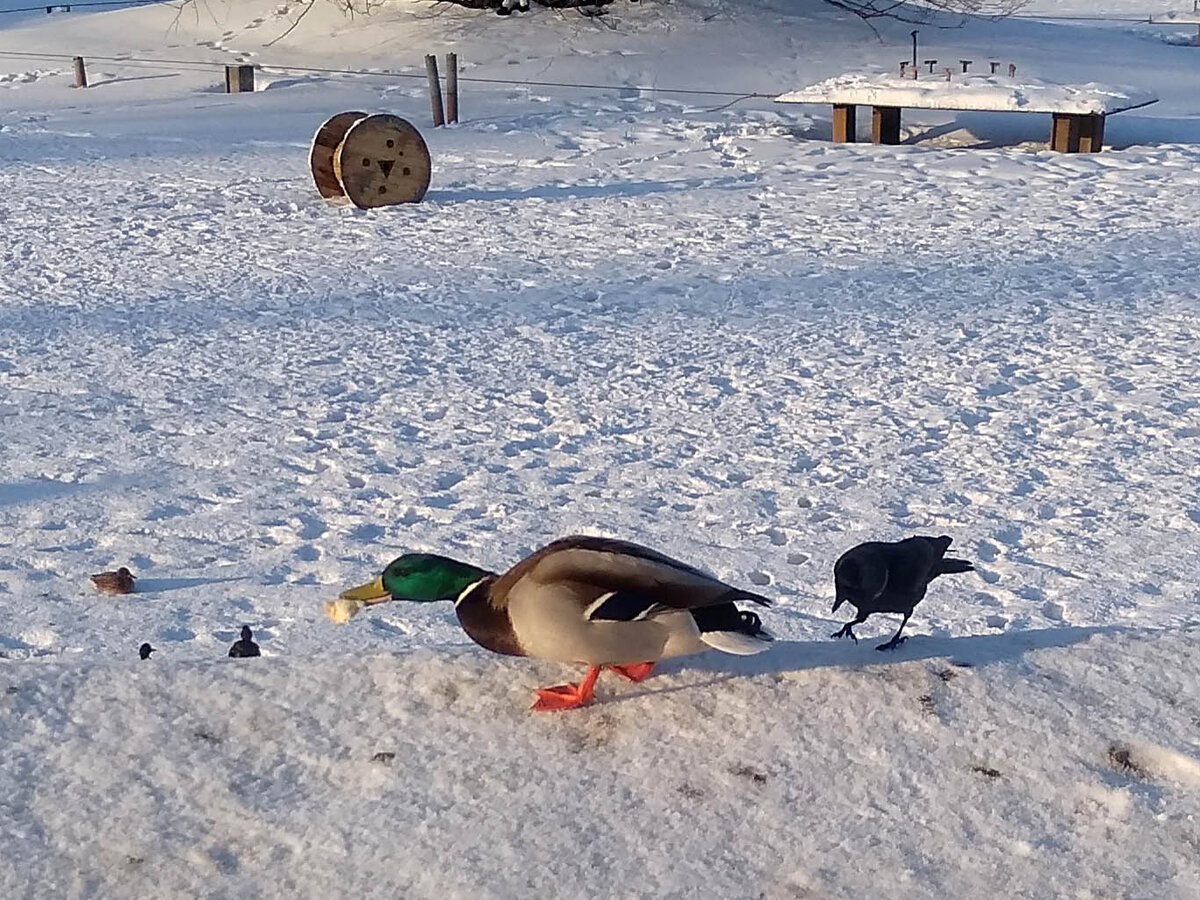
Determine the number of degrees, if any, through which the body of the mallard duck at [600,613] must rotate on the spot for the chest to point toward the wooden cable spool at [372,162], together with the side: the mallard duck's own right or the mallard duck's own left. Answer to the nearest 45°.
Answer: approximately 90° to the mallard duck's own right

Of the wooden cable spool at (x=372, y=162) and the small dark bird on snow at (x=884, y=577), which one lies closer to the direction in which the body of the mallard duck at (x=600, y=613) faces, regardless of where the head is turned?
the wooden cable spool

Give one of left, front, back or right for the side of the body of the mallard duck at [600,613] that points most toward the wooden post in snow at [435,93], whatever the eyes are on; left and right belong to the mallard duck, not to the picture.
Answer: right

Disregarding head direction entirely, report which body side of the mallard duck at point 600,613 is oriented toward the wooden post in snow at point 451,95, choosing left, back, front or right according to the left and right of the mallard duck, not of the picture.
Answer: right

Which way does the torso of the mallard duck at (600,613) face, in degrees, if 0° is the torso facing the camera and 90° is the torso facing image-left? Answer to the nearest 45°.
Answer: approximately 90°
